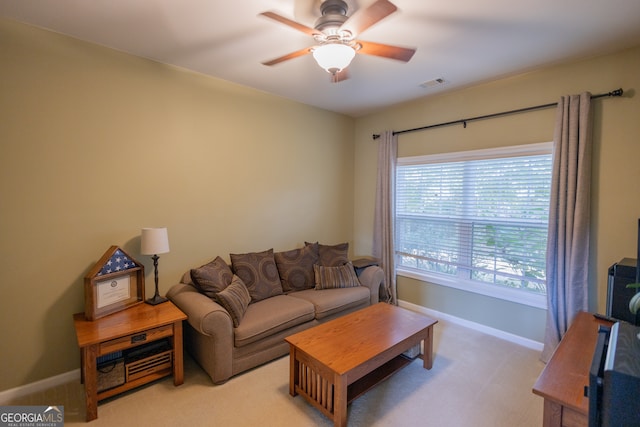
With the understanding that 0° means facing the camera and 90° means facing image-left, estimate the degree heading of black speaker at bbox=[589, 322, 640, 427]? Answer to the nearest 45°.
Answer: approximately 90°

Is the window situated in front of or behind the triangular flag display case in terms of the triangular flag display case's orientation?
in front

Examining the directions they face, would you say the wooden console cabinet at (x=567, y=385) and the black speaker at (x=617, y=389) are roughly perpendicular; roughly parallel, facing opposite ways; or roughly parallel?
roughly parallel

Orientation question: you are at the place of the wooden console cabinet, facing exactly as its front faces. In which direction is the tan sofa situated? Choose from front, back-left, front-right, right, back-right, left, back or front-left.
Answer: front

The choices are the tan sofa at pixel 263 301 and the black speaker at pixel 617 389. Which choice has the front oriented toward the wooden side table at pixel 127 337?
the black speaker

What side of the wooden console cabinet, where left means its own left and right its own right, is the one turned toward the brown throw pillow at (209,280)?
front

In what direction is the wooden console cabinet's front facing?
to the viewer's left

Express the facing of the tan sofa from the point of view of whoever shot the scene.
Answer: facing the viewer and to the right of the viewer

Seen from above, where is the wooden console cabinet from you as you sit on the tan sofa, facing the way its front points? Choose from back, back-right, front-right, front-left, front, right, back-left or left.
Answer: front

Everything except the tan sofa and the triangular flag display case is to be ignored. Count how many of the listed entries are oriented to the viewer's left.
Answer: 0

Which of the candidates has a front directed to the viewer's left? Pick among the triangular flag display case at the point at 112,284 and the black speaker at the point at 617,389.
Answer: the black speaker

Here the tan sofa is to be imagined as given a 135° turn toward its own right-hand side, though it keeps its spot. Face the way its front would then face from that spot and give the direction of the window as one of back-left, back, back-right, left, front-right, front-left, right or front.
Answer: back

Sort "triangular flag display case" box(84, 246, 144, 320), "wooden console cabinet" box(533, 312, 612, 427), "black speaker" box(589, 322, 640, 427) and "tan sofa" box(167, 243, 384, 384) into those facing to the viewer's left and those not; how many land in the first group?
2

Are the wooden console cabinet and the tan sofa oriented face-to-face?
yes
